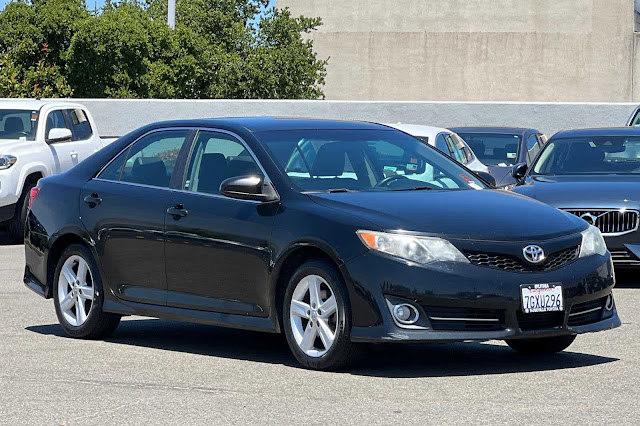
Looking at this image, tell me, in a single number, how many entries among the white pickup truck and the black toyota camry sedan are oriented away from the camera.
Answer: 0

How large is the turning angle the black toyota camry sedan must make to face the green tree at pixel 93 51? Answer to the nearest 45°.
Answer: approximately 135° to its left

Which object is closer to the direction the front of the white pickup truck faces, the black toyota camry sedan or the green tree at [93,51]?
the black toyota camry sedan

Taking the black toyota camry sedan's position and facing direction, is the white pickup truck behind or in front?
behind

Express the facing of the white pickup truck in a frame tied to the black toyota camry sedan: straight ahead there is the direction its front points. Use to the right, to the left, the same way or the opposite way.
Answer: to the right

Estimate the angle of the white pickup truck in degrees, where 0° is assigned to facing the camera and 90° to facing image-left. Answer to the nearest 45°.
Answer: approximately 45°

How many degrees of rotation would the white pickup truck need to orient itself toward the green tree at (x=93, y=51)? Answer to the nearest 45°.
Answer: approximately 135° to its right

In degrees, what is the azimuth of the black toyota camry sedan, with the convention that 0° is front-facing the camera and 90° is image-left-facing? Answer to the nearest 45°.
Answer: approximately 315°

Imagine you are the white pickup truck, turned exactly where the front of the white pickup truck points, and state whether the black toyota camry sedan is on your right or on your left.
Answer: on your left
